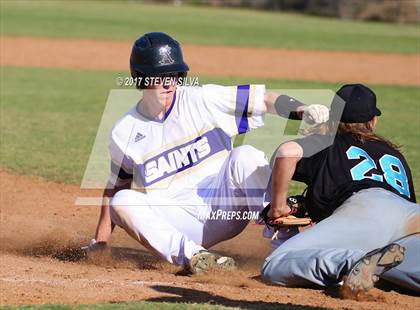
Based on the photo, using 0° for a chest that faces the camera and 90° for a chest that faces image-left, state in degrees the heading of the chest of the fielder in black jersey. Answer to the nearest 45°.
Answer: approximately 135°
